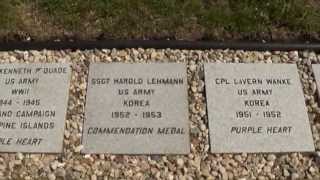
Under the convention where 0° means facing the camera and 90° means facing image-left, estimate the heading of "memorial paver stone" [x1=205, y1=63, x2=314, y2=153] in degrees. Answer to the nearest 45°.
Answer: approximately 0°

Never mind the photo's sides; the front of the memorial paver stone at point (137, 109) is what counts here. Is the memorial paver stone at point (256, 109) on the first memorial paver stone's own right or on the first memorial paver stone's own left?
on the first memorial paver stone's own left

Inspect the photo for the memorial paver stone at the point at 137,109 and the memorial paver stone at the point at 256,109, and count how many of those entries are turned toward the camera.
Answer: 2

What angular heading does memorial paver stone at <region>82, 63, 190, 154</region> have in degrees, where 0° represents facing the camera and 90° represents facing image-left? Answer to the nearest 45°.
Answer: approximately 0°

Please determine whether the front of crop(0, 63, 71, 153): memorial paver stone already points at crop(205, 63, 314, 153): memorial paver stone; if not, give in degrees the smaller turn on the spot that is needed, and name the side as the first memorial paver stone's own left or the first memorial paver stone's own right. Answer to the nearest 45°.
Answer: approximately 90° to the first memorial paver stone's own left

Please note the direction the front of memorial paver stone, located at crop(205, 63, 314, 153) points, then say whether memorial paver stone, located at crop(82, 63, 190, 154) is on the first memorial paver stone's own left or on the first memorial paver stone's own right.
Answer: on the first memorial paver stone's own right

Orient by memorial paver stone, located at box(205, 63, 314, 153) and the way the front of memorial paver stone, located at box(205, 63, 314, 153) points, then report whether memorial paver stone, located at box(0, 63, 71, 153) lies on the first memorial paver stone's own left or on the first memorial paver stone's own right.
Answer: on the first memorial paver stone's own right
